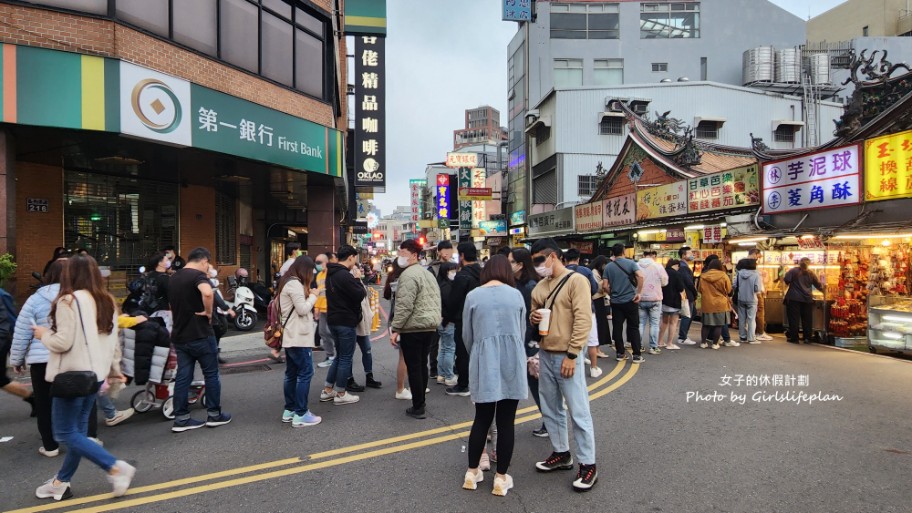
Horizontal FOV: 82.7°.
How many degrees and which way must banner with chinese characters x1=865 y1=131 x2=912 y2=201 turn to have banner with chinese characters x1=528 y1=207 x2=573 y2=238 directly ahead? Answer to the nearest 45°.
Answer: approximately 90° to its right

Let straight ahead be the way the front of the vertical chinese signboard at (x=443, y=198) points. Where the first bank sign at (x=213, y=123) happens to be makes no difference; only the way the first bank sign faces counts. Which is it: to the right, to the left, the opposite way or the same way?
to the left

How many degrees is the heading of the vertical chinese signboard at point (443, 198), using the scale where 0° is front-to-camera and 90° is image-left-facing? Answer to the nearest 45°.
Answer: approximately 0°

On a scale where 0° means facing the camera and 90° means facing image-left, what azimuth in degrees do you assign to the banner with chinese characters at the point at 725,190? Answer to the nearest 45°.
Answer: approximately 45°

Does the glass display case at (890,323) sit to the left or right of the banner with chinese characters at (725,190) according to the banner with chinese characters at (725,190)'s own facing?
on its left

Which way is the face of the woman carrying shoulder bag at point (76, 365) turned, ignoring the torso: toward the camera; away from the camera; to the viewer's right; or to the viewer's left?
away from the camera

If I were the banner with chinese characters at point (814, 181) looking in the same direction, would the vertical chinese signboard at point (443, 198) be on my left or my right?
on my right
